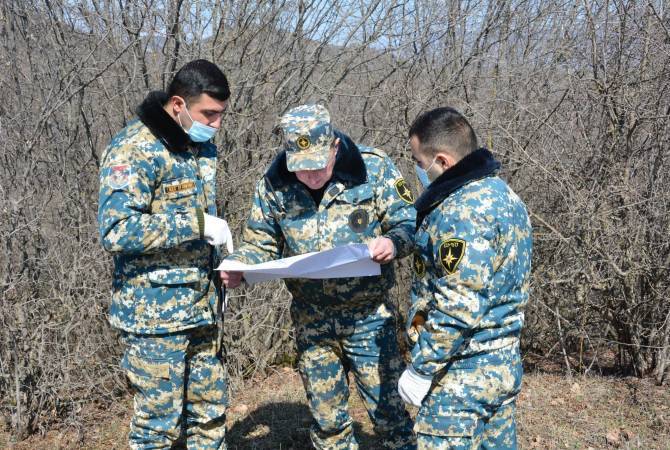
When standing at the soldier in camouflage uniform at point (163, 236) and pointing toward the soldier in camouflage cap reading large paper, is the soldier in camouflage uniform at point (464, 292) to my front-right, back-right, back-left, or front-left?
front-right

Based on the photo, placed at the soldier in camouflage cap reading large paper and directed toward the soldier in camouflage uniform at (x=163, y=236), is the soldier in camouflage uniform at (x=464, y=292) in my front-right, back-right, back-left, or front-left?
back-left

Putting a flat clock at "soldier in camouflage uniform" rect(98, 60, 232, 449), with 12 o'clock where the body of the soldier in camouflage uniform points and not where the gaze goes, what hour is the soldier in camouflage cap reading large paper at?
The soldier in camouflage cap reading large paper is roughly at 11 o'clock from the soldier in camouflage uniform.

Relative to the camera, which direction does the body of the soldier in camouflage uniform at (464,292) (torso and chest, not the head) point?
to the viewer's left

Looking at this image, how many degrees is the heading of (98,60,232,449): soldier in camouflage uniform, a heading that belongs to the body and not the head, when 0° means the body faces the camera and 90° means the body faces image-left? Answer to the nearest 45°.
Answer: approximately 315°

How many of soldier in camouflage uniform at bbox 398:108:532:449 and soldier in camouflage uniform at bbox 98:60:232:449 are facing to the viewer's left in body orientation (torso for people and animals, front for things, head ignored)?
1

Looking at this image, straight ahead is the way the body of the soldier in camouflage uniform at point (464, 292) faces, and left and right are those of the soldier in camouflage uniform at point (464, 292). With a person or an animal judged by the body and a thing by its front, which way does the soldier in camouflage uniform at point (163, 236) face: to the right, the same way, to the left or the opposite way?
the opposite way

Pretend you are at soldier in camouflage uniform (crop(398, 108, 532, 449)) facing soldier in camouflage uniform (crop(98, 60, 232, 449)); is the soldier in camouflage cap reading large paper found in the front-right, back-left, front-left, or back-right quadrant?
front-right

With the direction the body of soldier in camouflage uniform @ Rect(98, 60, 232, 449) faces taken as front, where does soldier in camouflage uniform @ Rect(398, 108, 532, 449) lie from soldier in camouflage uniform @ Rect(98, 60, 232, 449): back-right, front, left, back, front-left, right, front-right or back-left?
front

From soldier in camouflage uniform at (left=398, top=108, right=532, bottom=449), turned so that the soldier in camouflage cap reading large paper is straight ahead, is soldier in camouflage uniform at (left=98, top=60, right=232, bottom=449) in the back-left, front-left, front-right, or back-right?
front-left

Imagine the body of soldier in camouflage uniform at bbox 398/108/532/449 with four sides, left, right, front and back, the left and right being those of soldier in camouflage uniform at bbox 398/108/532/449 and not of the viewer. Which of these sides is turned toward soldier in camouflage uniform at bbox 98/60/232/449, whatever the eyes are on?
front
